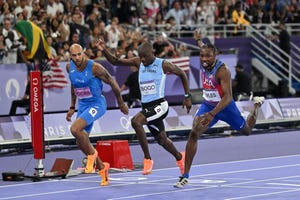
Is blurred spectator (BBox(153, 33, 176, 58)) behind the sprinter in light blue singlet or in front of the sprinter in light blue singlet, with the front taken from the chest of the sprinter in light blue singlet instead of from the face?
behind

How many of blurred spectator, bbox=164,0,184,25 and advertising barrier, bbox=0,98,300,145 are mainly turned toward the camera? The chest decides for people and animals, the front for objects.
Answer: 2

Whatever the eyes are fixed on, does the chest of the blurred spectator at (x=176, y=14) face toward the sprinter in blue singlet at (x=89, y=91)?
yes

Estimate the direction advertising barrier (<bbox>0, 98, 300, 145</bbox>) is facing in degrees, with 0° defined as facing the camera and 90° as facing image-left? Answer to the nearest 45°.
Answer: approximately 0°

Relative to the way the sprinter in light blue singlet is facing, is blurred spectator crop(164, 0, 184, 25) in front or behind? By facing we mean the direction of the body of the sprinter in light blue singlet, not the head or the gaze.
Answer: behind

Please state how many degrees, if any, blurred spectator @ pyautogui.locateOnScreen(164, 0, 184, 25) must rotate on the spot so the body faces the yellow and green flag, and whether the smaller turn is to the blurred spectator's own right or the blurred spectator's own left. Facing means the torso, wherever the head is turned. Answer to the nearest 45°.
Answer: approximately 45° to the blurred spectator's own right
